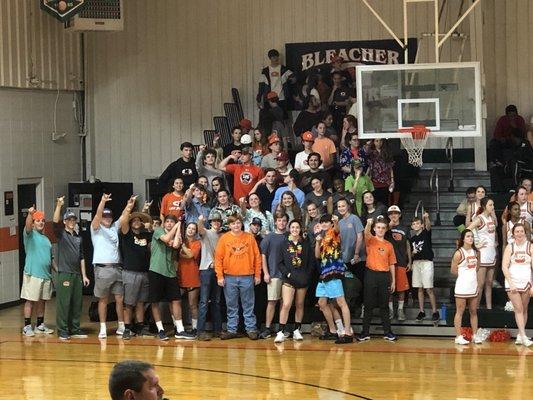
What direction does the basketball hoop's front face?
toward the camera

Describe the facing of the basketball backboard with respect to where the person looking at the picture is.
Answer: facing the viewer

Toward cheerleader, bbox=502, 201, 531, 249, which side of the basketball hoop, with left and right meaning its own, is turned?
left
